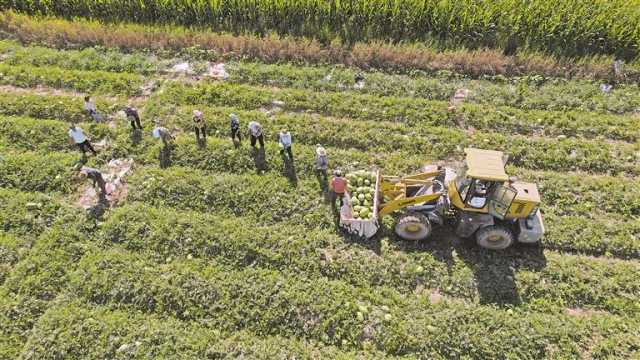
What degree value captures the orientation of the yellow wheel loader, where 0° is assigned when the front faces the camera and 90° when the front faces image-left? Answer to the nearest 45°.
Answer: approximately 90°

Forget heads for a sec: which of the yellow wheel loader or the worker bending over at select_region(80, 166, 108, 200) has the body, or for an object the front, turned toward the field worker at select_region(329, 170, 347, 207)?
the yellow wheel loader

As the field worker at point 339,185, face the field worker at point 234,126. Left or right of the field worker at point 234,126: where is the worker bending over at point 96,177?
left

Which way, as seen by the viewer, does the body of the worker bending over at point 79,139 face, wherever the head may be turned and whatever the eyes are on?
to the viewer's left

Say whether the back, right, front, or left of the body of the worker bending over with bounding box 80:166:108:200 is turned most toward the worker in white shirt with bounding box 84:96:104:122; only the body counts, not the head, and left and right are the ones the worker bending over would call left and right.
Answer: right

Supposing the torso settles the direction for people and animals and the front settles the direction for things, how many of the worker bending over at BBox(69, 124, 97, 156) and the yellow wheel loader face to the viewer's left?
2

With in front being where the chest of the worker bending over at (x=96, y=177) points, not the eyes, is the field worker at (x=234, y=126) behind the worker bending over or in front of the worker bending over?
behind

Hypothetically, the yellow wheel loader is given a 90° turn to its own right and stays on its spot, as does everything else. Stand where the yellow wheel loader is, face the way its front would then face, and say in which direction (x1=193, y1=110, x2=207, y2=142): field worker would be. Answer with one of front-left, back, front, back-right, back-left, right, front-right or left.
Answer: left

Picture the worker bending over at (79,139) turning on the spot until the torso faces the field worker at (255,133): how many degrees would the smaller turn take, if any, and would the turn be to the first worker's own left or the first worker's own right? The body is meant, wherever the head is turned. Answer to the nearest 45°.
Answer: approximately 135° to the first worker's own left
